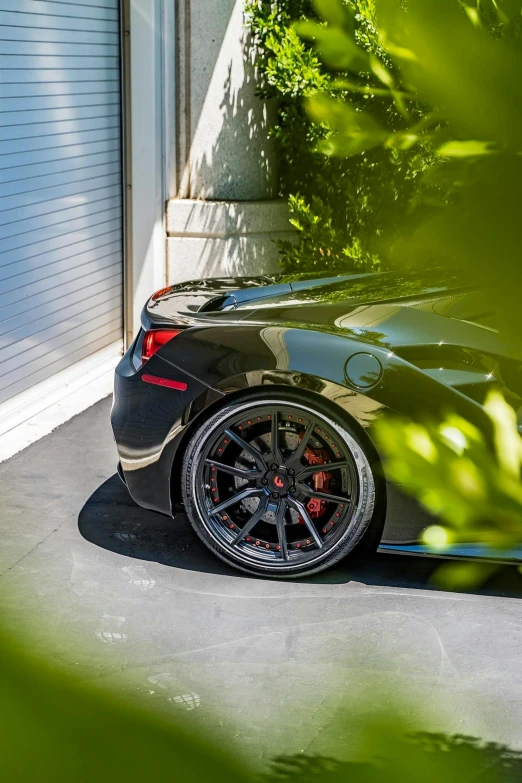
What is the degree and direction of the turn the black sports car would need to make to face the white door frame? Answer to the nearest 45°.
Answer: approximately 90° to its left

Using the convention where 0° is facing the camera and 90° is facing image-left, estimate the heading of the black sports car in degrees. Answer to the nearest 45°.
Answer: approximately 270°

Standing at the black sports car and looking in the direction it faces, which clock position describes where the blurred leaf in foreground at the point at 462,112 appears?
The blurred leaf in foreground is roughly at 3 o'clock from the black sports car.

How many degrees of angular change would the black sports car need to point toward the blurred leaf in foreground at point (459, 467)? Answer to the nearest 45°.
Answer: approximately 90° to its right

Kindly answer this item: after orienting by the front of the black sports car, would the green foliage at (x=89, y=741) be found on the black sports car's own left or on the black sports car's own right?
on the black sports car's own right
